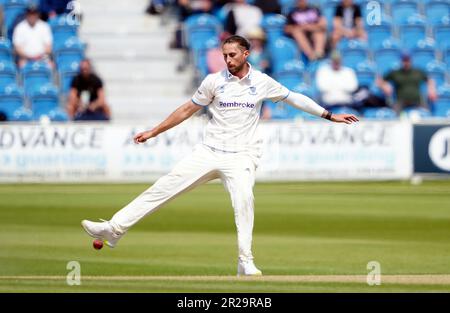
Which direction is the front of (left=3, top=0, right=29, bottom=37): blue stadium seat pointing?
toward the camera

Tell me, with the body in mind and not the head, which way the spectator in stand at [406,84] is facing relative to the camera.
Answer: toward the camera

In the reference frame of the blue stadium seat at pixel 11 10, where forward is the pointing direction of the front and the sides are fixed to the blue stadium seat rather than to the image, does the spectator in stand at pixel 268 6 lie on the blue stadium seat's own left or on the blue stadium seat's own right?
on the blue stadium seat's own left

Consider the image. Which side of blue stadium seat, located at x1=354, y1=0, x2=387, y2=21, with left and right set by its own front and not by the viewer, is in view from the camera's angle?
front

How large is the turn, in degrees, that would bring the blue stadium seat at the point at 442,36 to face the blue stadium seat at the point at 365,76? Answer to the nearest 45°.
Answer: approximately 45° to its right

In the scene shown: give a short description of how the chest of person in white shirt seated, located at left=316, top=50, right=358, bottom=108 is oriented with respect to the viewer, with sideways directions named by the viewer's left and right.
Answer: facing the viewer

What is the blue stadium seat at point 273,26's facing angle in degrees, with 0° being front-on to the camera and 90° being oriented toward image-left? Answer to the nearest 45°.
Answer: approximately 0°

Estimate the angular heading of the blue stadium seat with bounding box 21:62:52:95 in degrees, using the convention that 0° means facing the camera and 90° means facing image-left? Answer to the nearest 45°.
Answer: approximately 0°

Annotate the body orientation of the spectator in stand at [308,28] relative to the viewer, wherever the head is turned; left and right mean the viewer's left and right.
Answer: facing the viewer

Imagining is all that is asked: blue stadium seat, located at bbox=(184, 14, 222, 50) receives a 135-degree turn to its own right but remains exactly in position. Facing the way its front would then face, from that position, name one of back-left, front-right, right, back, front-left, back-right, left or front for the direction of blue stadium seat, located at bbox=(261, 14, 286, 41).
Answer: back-right

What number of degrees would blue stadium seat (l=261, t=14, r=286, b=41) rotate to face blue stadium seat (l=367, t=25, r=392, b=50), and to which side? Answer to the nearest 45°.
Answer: approximately 90° to its left

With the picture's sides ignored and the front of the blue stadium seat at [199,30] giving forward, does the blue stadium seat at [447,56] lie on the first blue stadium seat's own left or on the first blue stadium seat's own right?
on the first blue stadium seat's own left

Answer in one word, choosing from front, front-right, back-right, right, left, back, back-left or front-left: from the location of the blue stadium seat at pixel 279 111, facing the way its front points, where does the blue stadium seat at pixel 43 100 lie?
right
